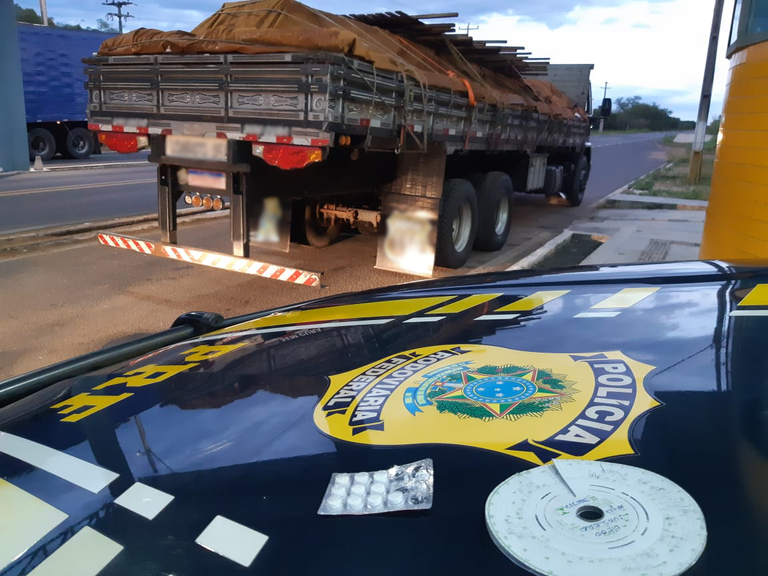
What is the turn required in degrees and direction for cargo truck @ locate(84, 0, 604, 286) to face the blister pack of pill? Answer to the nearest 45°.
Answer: approximately 135° to its right

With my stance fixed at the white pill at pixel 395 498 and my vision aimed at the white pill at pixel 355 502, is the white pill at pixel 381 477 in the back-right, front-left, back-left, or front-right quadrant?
front-right

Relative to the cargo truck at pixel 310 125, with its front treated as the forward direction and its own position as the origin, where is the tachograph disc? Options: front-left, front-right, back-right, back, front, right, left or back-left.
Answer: back-right

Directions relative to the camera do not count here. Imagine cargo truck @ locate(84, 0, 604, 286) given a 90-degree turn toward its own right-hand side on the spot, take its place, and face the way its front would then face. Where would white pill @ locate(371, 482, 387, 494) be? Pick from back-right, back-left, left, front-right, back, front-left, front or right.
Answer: front-right

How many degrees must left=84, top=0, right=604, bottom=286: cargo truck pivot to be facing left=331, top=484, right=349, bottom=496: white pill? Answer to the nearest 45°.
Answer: approximately 135° to its right

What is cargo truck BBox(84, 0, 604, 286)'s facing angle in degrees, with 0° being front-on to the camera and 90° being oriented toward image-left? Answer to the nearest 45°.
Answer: approximately 225°

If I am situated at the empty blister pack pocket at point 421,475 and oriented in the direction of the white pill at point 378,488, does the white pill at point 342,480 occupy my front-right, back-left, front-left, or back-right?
front-right

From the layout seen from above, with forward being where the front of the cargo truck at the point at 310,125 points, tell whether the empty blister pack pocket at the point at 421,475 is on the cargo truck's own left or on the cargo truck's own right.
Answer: on the cargo truck's own right

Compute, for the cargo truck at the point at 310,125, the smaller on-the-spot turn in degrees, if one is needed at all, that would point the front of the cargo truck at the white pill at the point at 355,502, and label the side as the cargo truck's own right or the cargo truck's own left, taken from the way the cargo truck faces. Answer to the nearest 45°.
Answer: approximately 135° to the cargo truck's own right

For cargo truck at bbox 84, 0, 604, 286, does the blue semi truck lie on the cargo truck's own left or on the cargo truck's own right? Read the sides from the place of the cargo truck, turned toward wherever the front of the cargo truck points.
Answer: on the cargo truck's own left

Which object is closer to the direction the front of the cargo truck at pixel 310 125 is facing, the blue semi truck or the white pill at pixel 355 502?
the blue semi truck

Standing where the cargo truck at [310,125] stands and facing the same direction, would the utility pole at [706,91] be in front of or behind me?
in front

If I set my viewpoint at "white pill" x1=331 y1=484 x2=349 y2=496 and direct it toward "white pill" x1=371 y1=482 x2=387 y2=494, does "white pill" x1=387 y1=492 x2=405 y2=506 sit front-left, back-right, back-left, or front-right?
front-right

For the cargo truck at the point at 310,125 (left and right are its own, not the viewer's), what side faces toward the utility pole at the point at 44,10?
left

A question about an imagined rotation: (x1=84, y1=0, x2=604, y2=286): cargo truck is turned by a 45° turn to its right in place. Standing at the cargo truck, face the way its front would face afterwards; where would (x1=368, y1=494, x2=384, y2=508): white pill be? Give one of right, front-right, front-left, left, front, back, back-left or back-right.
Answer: right

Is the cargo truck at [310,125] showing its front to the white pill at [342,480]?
no

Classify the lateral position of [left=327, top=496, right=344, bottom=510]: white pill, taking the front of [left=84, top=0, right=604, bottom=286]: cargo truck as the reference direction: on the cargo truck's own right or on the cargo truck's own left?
on the cargo truck's own right

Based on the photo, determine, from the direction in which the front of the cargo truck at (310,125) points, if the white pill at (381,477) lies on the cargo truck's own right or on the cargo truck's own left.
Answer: on the cargo truck's own right
